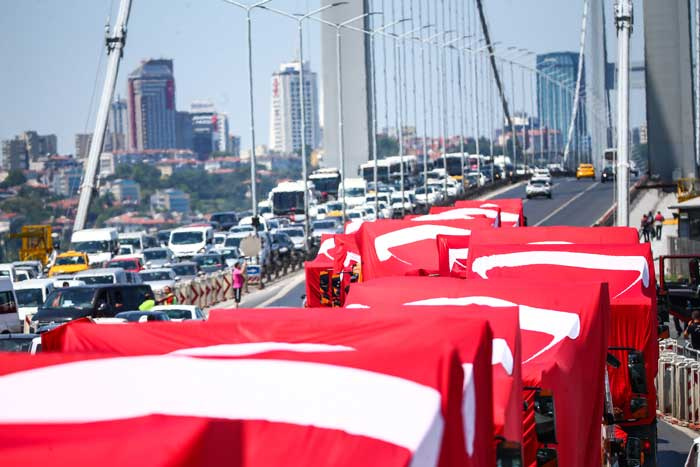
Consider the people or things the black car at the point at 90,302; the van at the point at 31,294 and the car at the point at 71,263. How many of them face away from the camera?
0

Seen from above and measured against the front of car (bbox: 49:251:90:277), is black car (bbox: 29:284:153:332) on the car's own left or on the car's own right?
on the car's own left

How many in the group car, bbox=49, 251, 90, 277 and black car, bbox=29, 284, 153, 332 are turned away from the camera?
0

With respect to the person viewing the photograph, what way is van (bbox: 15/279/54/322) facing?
facing the viewer and to the left of the viewer

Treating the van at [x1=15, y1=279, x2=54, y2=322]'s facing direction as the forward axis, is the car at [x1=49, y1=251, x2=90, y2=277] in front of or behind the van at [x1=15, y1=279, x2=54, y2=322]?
behind

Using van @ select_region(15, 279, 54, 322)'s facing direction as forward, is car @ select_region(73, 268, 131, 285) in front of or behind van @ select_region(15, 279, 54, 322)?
behind

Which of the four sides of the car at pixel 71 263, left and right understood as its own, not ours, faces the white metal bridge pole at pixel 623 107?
left

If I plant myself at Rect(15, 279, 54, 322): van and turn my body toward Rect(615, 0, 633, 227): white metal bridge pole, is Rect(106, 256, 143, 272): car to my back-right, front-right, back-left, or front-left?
front-left

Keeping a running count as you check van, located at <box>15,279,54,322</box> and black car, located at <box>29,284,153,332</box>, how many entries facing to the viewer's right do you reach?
0

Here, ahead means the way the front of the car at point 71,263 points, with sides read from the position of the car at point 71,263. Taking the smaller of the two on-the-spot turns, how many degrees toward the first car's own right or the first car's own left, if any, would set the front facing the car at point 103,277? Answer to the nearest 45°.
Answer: approximately 45° to the first car's own left
